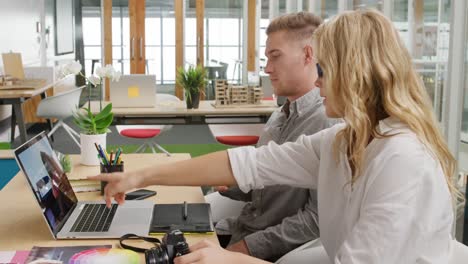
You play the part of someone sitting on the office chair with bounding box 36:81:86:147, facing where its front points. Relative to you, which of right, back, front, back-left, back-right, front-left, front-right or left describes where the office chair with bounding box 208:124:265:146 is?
back-left

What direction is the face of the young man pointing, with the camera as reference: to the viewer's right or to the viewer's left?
to the viewer's left

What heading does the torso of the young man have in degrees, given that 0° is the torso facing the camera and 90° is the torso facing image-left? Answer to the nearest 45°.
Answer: approximately 45°

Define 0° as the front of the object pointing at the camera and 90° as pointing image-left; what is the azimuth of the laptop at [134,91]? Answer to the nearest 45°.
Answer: approximately 180°

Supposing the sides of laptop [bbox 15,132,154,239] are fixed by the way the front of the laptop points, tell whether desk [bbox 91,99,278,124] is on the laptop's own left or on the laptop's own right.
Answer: on the laptop's own left

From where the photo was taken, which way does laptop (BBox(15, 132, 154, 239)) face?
to the viewer's right

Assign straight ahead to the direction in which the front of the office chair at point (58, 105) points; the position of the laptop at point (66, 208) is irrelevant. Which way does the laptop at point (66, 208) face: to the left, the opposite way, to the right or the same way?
the opposite way

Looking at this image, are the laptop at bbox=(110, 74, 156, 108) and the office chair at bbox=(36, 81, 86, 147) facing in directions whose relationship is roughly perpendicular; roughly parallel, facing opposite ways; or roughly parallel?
roughly perpendicular

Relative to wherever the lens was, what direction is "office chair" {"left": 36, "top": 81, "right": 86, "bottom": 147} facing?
facing to the left of the viewer
